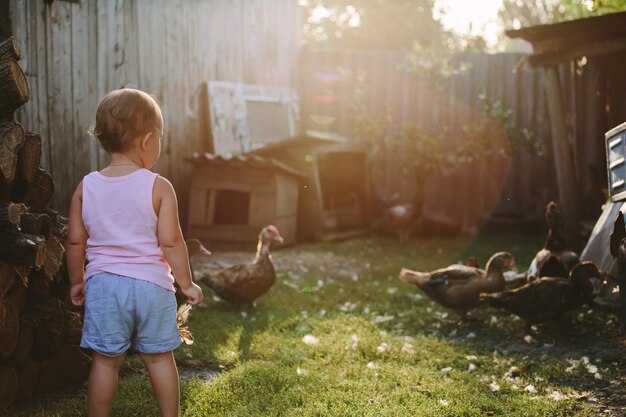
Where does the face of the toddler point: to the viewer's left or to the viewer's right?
to the viewer's right

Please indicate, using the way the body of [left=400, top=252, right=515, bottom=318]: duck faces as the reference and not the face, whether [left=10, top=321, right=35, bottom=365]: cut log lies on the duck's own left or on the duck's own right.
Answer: on the duck's own right

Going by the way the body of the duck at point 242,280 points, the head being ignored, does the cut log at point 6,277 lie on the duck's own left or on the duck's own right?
on the duck's own right

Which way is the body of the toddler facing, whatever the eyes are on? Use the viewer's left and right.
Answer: facing away from the viewer

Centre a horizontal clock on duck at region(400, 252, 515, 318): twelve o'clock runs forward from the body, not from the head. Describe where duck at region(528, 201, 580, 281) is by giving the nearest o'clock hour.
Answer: duck at region(528, 201, 580, 281) is roughly at 11 o'clock from duck at region(400, 252, 515, 318).

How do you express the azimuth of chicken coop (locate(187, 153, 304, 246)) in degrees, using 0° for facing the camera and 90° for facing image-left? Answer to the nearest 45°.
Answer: approximately 0°

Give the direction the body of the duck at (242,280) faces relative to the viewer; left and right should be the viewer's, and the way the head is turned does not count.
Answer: facing to the right of the viewer

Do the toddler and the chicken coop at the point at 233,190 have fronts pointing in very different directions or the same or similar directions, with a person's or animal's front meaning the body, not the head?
very different directions
